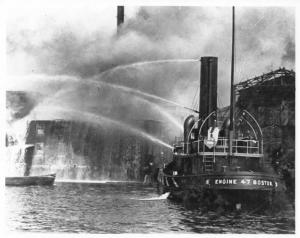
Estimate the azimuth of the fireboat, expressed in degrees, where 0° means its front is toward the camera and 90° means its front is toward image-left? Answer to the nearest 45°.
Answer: approximately 135°

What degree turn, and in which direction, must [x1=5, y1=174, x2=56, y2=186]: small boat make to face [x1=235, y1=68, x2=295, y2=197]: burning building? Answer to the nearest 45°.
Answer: approximately 45° to its right
